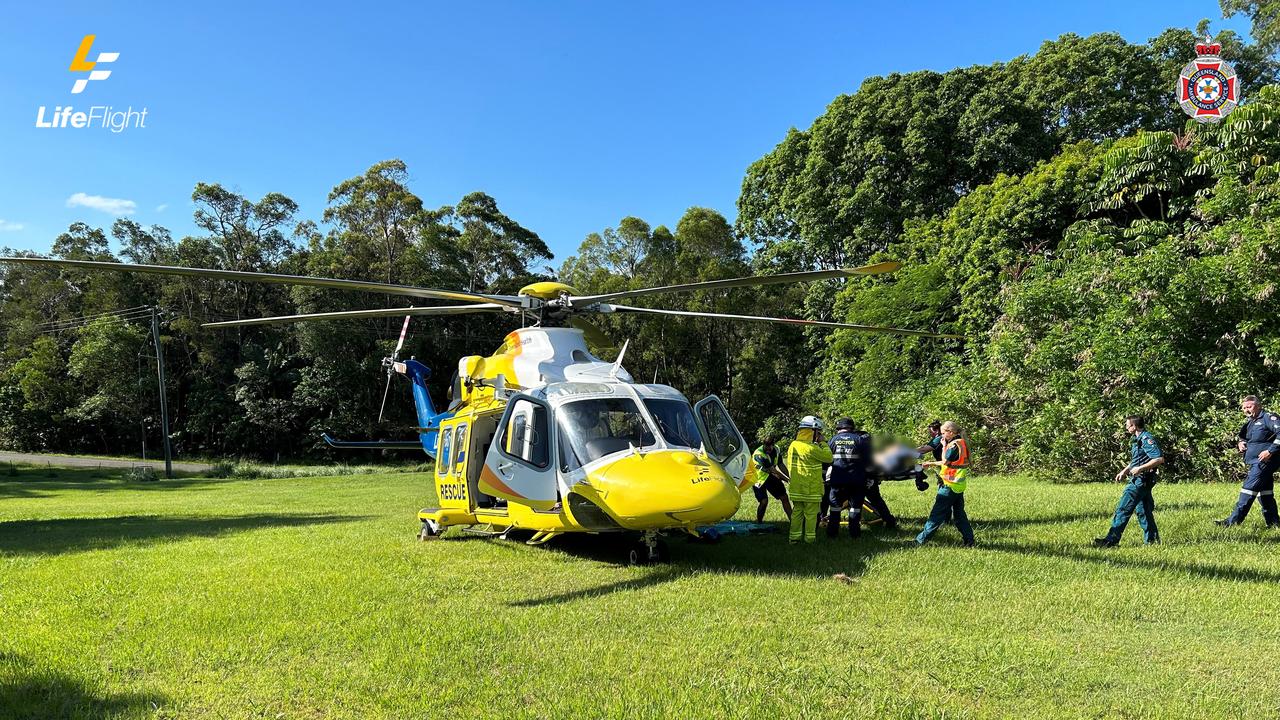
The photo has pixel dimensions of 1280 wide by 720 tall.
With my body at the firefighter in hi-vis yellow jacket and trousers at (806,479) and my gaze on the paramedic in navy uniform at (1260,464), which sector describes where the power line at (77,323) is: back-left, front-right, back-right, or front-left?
back-left

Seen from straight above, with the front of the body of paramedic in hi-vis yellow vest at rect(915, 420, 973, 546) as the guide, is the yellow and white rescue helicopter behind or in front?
in front

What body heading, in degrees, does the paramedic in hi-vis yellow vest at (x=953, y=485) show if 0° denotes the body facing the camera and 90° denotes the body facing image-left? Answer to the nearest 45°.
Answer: approximately 90°

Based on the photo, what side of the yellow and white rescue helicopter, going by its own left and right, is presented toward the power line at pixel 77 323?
back

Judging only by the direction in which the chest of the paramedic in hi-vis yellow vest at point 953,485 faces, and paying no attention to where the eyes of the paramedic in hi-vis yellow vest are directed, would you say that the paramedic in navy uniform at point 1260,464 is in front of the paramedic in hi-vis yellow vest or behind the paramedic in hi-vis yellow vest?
behind

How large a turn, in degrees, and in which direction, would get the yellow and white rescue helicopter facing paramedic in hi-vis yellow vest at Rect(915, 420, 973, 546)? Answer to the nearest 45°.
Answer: approximately 45° to its left

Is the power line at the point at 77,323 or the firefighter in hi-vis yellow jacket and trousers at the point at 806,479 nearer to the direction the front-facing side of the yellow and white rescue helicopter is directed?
the firefighter in hi-vis yellow jacket and trousers

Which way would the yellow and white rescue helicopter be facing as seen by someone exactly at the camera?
facing the viewer and to the right of the viewer

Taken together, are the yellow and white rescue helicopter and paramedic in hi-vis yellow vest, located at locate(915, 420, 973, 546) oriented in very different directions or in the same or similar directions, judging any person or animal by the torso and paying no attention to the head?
very different directions

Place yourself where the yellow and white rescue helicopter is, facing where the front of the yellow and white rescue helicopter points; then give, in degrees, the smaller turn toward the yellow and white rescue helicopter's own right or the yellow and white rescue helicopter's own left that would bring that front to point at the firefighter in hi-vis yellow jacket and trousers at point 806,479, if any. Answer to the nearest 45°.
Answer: approximately 45° to the yellow and white rescue helicopter's own left

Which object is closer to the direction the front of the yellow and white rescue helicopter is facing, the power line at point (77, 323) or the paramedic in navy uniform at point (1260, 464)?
the paramedic in navy uniform

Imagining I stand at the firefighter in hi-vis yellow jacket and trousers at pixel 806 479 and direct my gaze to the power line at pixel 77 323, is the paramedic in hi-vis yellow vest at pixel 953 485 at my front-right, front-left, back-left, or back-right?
back-right

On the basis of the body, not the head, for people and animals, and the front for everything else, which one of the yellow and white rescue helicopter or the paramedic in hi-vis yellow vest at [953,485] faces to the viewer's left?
the paramedic in hi-vis yellow vest

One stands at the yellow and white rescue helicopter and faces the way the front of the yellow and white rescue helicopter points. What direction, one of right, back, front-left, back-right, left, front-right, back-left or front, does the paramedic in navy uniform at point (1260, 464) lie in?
front-left
